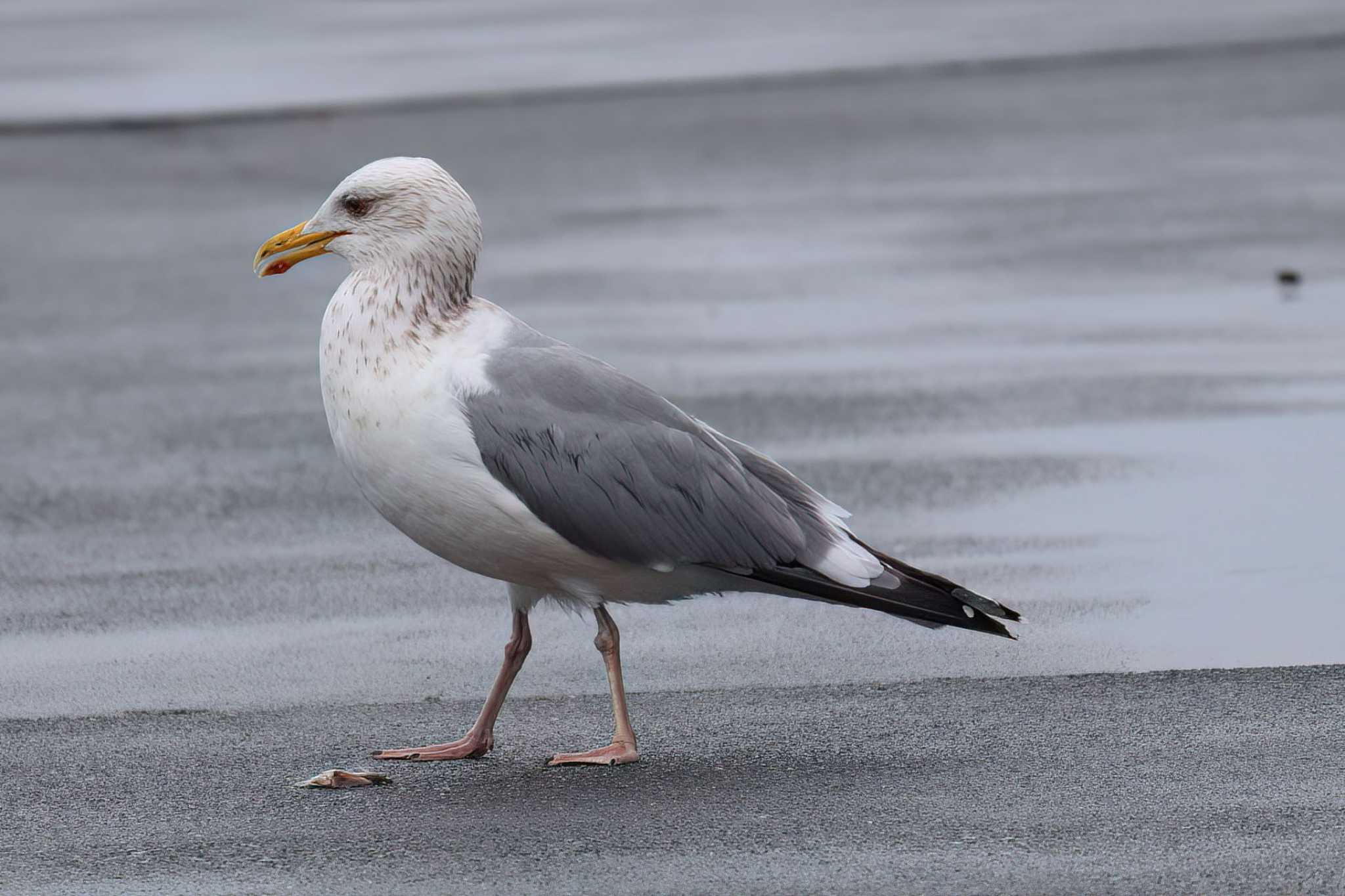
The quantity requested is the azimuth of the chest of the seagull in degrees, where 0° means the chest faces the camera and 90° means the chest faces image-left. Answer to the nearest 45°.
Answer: approximately 90°
